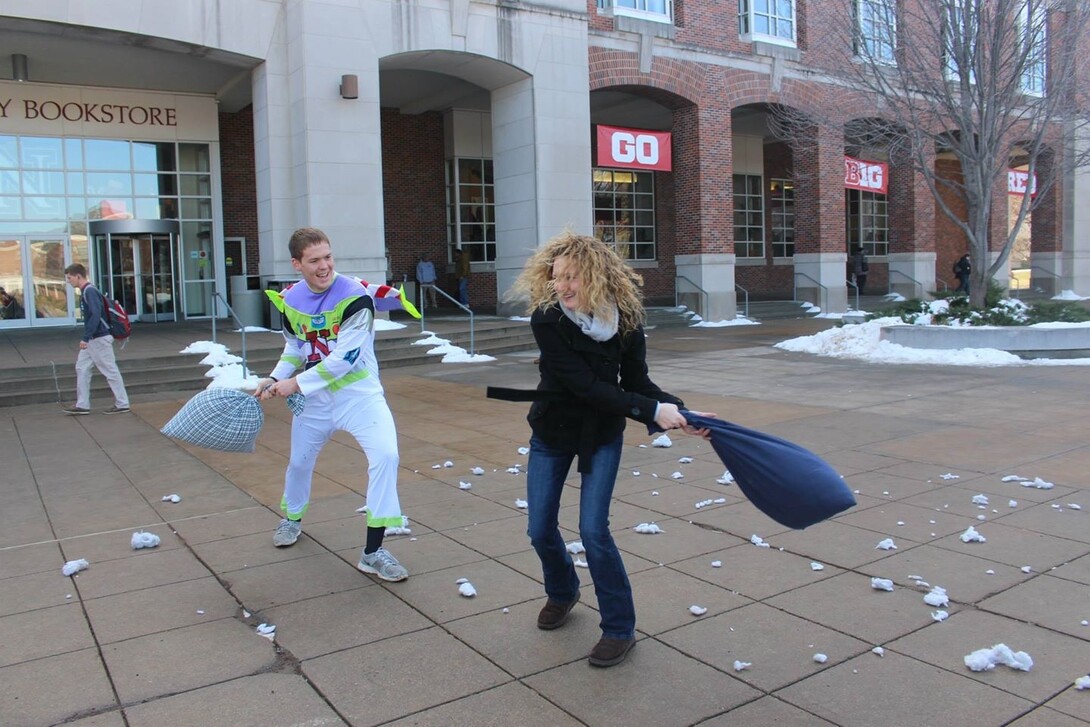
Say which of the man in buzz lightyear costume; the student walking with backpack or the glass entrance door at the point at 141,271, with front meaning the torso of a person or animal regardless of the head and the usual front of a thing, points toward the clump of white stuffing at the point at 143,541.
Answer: the glass entrance door

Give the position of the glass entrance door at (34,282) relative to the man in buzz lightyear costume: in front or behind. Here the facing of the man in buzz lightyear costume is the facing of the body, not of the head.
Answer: behind

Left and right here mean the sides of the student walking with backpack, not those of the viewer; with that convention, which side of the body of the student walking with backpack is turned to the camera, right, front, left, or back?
left

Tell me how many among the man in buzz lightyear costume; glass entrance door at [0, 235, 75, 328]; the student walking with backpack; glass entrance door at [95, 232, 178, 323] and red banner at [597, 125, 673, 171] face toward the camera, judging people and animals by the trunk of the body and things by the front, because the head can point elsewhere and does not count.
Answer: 4

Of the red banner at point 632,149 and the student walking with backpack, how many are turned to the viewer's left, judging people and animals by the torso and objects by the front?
1

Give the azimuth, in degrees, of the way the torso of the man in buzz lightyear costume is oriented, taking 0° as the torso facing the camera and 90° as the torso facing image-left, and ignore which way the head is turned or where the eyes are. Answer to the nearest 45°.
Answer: approximately 0°

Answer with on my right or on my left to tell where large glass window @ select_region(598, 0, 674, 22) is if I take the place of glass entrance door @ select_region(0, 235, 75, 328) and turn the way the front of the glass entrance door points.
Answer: on my left

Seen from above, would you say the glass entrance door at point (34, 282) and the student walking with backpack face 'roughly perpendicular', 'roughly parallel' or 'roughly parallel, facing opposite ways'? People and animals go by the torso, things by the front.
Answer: roughly perpendicular

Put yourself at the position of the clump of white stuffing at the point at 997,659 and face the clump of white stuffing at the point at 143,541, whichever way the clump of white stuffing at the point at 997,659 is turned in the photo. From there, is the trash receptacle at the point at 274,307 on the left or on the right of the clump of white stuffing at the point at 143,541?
right

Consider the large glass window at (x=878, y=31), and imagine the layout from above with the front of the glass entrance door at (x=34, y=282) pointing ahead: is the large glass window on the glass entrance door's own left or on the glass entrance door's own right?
on the glass entrance door's own left

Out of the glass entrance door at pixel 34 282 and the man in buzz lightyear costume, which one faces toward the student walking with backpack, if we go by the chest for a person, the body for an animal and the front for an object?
the glass entrance door
